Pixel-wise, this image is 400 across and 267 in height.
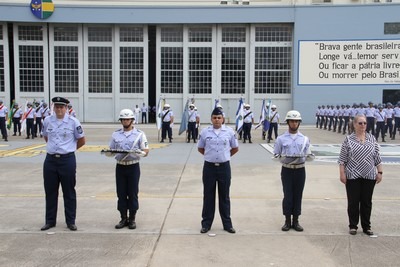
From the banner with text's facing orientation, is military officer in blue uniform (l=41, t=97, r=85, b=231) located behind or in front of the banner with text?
in front

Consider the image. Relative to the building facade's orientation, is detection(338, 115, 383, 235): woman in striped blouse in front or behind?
in front

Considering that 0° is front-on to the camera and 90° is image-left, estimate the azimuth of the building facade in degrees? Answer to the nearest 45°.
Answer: approximately 0°

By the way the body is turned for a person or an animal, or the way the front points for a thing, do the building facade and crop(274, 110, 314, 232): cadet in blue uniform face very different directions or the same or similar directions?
same or similar directions

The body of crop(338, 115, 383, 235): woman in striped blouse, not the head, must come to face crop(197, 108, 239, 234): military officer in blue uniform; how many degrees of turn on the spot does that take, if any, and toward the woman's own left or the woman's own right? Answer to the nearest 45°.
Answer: approximately 90° to the woman's own right

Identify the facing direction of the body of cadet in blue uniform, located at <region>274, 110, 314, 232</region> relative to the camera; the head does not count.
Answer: toward the camera

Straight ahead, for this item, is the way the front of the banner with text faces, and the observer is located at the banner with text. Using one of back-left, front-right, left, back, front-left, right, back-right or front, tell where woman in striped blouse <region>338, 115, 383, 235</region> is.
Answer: front

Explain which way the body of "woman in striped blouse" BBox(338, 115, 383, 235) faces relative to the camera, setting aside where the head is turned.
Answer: toward the camera

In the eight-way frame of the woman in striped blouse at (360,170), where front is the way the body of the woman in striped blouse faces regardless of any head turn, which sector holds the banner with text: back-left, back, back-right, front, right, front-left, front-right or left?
back

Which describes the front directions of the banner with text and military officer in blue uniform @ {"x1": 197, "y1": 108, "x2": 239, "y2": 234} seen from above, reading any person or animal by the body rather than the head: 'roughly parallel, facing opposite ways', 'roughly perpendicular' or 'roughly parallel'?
roughly parallel

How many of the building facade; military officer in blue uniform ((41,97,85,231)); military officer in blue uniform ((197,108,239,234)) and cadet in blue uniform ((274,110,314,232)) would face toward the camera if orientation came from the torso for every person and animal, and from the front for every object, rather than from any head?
4

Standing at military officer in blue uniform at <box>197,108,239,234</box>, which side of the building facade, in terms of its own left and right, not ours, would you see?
front

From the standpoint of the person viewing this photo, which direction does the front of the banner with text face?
facing the viewer
